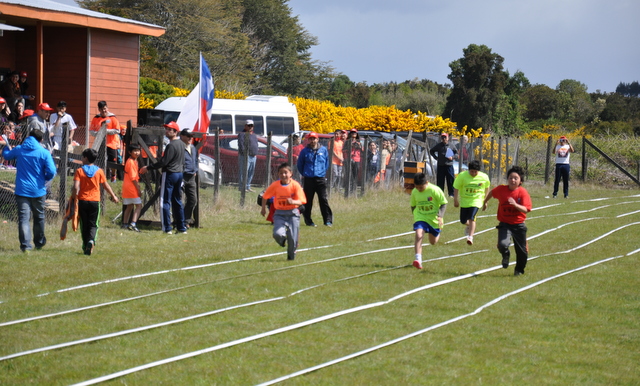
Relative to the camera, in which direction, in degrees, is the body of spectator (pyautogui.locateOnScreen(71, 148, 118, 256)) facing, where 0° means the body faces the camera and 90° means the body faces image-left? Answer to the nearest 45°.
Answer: approximately 180°

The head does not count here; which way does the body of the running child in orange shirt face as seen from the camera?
toward the camera

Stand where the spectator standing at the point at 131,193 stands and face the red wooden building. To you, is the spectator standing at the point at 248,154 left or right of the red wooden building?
right

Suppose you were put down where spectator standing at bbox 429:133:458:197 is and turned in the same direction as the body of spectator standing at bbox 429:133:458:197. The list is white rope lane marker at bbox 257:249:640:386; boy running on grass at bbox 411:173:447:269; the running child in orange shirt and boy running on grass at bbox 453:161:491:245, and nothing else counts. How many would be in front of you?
4

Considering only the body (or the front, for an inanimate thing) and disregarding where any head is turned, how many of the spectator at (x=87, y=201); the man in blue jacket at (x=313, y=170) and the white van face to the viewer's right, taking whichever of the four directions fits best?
0

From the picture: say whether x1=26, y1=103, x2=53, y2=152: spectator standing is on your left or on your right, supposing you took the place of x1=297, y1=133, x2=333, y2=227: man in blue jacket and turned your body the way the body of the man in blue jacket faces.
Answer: on your right

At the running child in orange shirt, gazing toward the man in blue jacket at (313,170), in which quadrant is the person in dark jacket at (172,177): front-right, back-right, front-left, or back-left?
front-left

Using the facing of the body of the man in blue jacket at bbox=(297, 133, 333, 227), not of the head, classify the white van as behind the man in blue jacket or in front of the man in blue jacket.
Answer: behind

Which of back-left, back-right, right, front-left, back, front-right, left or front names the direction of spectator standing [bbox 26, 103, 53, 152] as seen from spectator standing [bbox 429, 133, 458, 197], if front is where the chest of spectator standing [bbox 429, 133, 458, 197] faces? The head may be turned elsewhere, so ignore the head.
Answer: front-right

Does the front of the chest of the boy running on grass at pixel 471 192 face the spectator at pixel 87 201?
no

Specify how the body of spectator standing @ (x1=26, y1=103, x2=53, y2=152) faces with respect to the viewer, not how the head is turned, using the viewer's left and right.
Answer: facing to the right of the viewer

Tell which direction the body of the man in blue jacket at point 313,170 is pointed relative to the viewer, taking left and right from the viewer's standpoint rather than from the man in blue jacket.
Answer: facing the viewer

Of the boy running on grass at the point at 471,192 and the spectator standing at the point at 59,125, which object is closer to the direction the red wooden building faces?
the boy running on grass

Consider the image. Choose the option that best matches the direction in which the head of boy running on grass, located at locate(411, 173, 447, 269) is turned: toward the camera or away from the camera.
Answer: toward the camera

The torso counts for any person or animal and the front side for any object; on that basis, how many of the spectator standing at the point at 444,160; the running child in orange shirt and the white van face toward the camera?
2

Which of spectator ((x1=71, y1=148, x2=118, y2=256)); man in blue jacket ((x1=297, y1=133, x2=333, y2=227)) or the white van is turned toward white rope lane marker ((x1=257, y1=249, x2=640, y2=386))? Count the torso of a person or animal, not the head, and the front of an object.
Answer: the man in blue jacket
